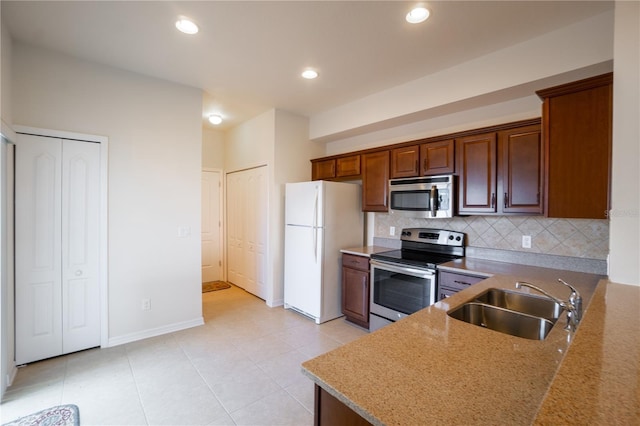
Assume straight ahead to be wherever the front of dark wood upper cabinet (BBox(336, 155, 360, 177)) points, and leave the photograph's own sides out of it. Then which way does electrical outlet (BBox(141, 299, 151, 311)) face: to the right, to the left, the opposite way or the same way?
to the left

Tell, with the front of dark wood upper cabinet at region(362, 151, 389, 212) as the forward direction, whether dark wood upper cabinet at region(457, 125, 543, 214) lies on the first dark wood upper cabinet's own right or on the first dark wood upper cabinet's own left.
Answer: on the first dark wood upper cabinet's own left

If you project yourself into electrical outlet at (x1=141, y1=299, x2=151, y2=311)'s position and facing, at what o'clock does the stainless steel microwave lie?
The stainless steel microwave is roughly at 10 o'clock from the electrical outlet.

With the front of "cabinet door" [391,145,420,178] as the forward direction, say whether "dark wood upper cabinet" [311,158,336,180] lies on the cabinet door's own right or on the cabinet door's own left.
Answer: on the cabinet door's own right

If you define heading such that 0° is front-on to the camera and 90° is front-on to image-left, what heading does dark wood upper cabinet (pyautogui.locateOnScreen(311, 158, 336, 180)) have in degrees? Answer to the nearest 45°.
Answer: approximately 45°

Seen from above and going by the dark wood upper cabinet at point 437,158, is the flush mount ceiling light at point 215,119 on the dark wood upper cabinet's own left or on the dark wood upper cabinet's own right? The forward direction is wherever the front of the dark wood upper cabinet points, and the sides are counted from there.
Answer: on the dark wood upper cabinet's own right

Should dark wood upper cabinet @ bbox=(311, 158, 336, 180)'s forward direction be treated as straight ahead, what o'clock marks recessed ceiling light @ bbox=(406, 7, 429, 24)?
The recessed ceiling light is roughly at 10 o'clock from the dark wood upper cabinet.

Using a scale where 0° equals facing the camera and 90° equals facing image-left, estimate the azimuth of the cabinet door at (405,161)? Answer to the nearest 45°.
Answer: approximately 45°

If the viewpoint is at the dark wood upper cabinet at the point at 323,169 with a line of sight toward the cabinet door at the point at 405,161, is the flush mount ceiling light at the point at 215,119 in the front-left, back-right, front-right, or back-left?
back-right

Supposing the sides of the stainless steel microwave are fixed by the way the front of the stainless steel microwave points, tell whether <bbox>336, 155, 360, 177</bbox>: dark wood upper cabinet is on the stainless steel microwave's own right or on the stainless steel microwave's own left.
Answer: on the stainless steel microwave's own right

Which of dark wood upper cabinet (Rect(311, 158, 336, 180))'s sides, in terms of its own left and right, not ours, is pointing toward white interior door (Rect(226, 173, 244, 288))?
right

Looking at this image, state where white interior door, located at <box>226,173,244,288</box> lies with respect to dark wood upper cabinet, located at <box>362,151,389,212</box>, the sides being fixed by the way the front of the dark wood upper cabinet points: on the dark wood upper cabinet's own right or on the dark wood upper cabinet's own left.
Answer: on the dark wood upper cabinet's own right
